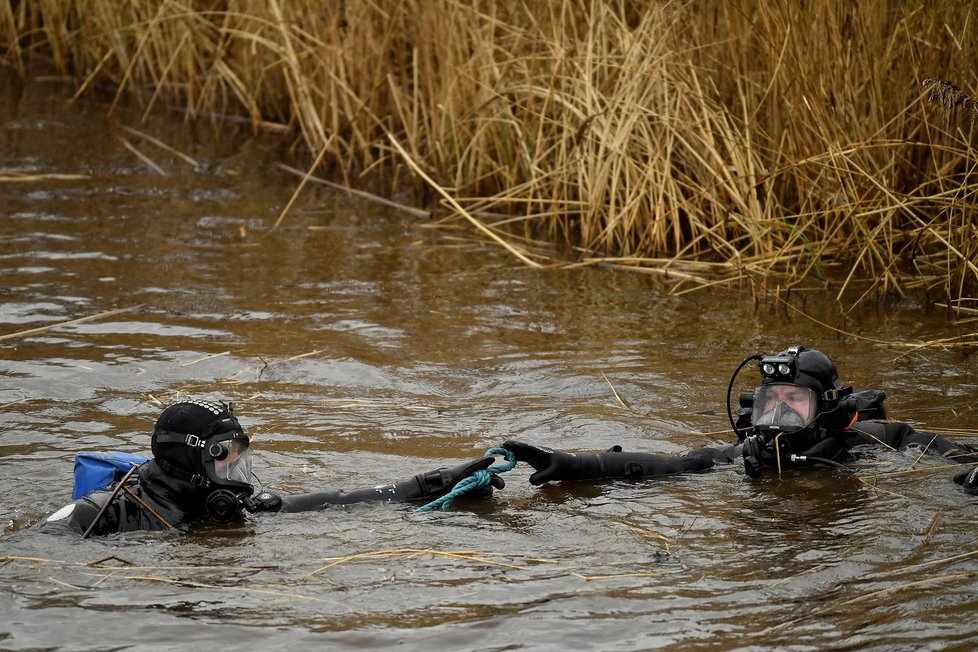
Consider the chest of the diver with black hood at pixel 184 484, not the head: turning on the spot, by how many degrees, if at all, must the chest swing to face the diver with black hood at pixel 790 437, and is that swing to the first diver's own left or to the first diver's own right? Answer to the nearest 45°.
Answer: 0° — they already face them

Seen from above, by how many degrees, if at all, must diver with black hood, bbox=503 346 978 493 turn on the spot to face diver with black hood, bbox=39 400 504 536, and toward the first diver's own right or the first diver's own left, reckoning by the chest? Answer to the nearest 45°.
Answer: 0° — they already face them

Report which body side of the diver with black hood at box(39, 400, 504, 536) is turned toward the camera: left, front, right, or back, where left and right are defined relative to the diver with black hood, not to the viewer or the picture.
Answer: right

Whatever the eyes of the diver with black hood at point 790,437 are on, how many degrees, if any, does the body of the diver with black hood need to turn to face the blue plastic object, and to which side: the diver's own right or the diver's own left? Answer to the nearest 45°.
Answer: approximately 90° to the diver's own right

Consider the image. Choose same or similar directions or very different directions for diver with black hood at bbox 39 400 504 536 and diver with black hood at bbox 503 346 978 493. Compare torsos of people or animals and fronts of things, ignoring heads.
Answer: very different directions

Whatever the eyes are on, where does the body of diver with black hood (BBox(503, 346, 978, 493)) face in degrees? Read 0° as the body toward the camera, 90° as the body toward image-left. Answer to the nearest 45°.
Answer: approximately 45°

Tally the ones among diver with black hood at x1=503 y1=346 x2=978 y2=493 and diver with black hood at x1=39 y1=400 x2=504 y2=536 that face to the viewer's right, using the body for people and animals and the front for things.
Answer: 1
